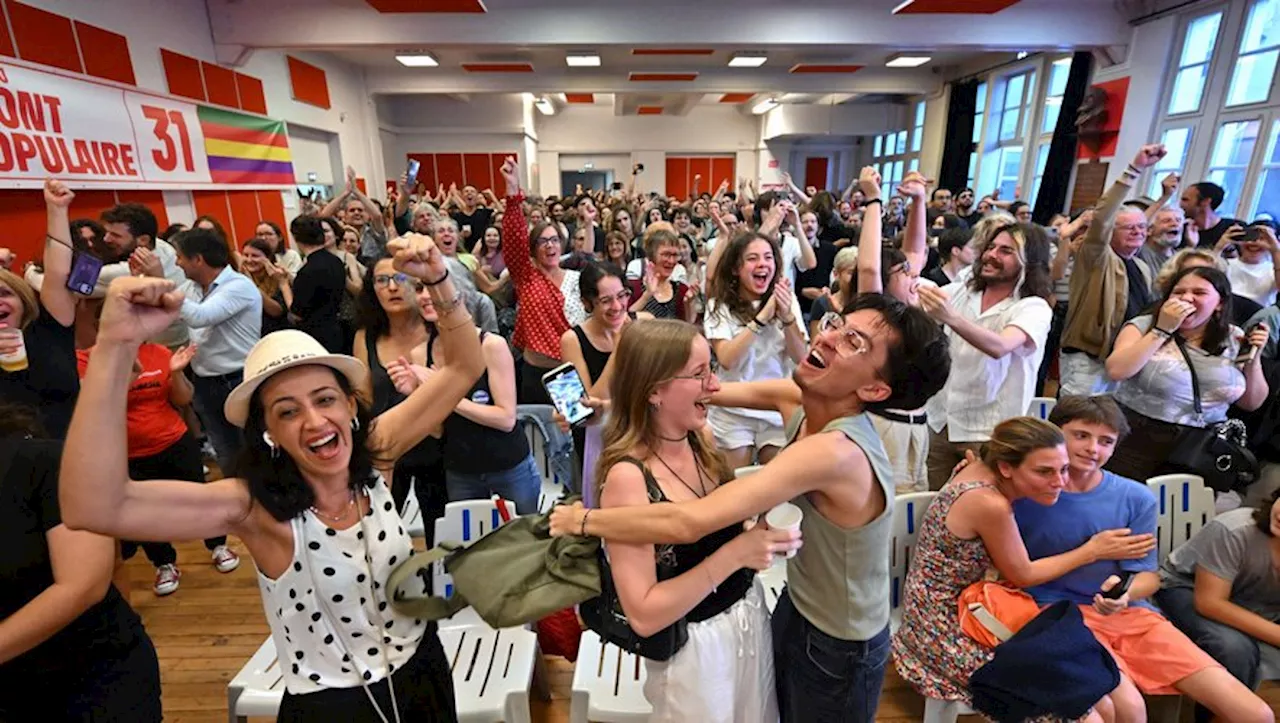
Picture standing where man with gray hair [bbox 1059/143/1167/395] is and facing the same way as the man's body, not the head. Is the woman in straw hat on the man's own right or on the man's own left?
on the man's own right

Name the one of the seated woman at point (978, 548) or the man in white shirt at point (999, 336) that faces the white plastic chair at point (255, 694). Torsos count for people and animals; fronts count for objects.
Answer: the man in white shirt

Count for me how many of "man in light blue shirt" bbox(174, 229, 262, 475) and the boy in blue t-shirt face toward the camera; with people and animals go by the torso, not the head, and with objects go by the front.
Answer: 1

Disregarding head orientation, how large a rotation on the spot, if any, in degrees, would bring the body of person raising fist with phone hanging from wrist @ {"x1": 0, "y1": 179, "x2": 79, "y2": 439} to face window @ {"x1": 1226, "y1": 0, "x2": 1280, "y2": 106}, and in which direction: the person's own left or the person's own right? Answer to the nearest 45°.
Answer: approximately 135° to the person's own left

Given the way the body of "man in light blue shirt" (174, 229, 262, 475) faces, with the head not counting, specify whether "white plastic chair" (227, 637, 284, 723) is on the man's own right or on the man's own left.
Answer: on the man's own left

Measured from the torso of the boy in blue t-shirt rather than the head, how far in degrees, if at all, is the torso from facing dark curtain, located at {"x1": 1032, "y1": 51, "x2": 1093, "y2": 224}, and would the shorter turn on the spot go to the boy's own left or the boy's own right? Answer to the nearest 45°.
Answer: approximately 180°

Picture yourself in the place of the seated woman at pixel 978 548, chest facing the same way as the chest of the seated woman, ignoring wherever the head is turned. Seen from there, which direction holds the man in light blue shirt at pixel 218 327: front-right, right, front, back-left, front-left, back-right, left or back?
back

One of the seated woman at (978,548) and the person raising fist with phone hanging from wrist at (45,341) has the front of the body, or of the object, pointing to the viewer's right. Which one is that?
the seated woman

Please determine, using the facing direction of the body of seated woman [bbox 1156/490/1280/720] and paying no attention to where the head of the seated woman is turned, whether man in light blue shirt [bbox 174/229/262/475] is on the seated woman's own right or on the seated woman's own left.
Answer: on the seated woman's own right

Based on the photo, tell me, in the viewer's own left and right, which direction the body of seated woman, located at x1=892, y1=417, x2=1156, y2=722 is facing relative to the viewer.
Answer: facing to the right of the viewer

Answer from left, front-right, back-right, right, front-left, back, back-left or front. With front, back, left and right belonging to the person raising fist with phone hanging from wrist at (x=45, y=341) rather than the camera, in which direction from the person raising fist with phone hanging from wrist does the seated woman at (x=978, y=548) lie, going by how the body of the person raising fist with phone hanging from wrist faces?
left
